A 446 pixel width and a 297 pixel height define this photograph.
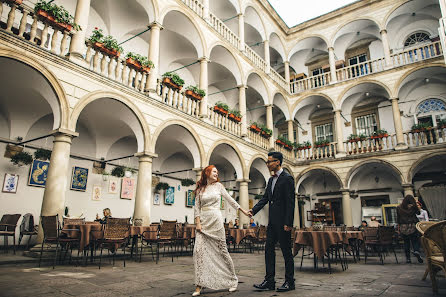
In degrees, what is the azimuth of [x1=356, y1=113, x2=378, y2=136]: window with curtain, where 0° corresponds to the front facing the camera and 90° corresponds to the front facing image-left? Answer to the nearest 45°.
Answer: approximately 45°

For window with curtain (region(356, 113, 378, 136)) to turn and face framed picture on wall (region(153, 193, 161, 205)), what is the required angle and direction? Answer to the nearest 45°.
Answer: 0° — it already faces it

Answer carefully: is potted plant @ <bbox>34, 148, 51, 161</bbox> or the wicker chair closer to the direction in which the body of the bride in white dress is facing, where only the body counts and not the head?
the wicker chair

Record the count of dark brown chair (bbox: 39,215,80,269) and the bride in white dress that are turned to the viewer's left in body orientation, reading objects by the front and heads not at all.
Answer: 0

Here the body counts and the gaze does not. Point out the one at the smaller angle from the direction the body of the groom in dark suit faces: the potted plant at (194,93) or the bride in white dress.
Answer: the bride in white dress

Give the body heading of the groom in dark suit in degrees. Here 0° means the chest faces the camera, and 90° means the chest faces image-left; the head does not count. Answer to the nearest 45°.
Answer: approximately 45°
